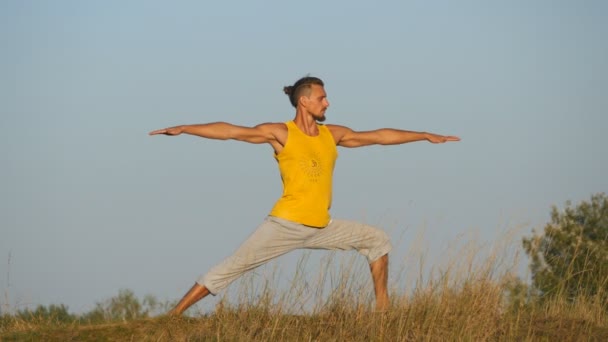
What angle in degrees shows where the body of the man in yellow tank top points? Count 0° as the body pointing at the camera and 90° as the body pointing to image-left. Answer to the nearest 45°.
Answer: approximately 0°

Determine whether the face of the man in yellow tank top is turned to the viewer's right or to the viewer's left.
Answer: to the viewer's right
